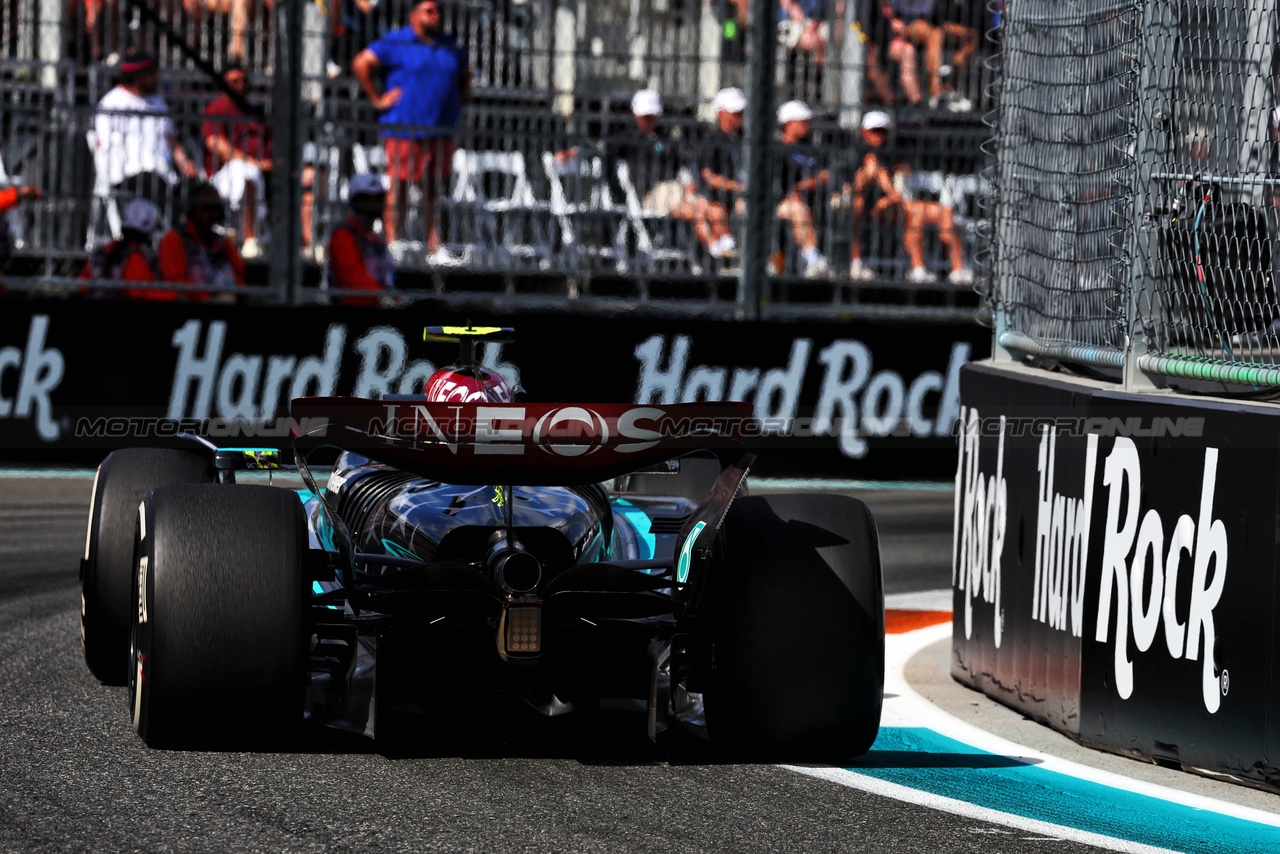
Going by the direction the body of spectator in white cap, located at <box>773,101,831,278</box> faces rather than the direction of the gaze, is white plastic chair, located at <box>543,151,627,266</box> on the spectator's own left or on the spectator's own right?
on the spectator's own right

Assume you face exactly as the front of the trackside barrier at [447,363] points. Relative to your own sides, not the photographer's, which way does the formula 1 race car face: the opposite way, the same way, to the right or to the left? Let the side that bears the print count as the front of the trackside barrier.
the opposite way

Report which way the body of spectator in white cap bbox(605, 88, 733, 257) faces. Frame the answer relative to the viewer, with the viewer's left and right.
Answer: facing the viewer and to the right of the viewer

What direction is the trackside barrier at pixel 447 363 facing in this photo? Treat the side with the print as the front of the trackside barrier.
toward the camera

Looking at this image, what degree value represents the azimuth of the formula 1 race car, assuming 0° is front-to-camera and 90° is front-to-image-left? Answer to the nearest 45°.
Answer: approximately 180°

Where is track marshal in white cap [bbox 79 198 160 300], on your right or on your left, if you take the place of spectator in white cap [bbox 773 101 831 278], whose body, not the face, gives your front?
on your right

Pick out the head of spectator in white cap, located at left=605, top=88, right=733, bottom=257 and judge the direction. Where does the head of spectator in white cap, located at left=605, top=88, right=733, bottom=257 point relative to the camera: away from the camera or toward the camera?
toward the camera

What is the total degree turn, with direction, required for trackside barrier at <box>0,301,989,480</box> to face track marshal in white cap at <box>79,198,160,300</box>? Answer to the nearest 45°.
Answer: approximately 90° to its right

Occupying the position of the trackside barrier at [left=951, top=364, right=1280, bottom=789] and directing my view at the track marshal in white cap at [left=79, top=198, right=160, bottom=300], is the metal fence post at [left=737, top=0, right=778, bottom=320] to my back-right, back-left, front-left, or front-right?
front-right

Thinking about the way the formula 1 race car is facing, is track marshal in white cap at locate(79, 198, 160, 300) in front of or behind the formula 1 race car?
in front

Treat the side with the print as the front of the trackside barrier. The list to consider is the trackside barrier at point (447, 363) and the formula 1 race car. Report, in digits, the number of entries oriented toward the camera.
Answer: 1

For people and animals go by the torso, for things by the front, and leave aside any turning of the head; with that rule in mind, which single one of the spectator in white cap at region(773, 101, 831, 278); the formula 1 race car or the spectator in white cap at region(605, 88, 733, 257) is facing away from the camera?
the formula 1 race car

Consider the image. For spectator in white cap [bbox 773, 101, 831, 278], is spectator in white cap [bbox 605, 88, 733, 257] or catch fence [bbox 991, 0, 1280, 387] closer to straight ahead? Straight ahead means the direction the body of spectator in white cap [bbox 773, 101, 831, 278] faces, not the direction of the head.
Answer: the catch fence

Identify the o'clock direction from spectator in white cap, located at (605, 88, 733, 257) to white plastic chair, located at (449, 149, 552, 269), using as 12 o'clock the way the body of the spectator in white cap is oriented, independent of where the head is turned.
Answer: The white plastic chair is roughly at 4 o'clock from the spectator in white cap.

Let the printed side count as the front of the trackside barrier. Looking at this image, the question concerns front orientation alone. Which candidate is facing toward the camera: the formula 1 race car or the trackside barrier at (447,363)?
the trackside barrier
